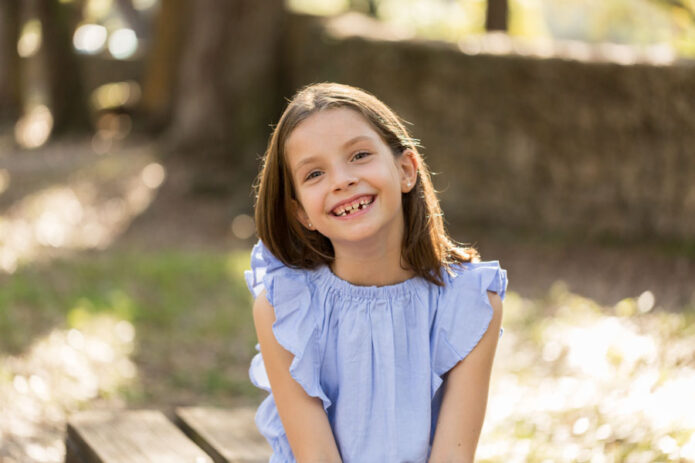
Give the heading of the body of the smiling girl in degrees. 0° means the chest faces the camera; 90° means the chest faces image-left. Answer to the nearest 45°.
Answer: approximately 0°

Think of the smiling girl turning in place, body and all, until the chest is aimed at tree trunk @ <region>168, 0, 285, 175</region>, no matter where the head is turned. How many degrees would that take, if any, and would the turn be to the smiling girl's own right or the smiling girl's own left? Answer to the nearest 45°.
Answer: approximately 180°

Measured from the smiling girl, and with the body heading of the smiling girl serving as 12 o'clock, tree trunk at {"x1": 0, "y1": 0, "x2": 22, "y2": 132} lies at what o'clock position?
The tree trunk is roughly at 5 o'clock from the smiling girl.

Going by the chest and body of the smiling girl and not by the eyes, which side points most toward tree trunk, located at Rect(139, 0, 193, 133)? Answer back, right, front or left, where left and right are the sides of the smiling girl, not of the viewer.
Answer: back

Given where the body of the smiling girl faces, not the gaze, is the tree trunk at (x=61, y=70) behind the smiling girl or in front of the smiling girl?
behind

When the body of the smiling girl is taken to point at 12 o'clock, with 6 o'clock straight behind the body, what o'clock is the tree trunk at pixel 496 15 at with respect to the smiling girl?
The tree trunk is roughly at 6 o'clock from the smiling girl.

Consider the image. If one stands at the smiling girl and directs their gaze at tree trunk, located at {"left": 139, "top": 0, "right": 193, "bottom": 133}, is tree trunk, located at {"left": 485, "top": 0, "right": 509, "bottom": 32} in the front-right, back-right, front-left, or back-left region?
front-right

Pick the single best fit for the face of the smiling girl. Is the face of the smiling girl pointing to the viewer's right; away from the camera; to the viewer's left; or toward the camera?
toward the camera
